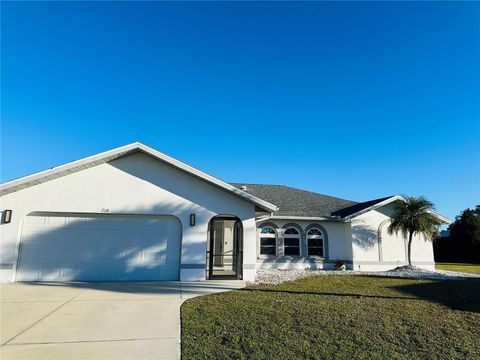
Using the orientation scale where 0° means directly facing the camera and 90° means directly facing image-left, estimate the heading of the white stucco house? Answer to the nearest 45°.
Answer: approximately 0°

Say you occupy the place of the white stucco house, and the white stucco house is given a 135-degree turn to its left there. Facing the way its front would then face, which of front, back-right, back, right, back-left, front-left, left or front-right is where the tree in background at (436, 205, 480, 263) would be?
front

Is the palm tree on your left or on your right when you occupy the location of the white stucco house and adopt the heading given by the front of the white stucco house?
on your left
